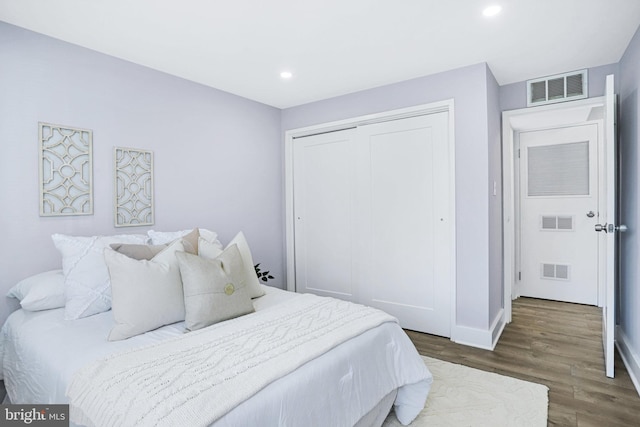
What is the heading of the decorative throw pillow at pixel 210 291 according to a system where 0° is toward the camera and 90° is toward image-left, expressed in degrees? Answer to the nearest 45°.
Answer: approximately 315°

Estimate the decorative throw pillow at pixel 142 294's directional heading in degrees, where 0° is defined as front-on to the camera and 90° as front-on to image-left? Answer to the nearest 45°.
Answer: approximately 315°

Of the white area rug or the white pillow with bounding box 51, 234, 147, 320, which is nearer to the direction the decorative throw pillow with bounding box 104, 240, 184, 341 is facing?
the white area rug

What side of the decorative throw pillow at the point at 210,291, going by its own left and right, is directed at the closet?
left

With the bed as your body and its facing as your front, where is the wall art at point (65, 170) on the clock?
The wall art is roughly at 6 o'clock from the bed.

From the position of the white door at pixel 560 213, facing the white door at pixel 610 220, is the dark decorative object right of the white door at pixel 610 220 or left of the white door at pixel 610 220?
right
